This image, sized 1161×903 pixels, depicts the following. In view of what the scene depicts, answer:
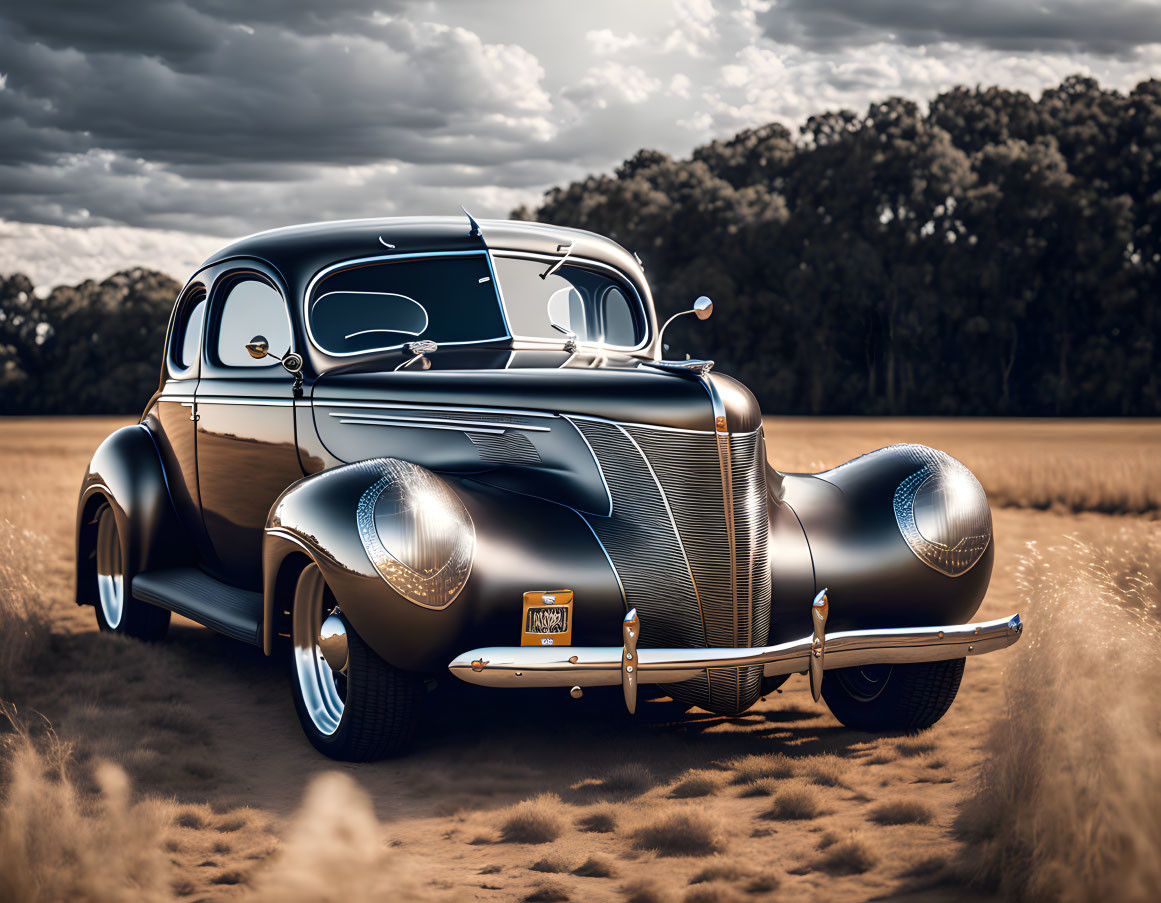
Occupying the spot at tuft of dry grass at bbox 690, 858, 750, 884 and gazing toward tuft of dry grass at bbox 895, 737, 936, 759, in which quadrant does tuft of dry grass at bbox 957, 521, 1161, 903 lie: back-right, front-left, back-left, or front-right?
front-right

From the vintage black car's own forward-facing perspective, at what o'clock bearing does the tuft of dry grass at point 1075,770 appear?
The tuft of dry grass is roughly at 12 o'clock from the vintage black car.

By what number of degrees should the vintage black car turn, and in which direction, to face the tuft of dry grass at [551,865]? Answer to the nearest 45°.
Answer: approximately 45° to its right

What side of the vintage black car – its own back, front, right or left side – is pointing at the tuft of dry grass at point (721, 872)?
front

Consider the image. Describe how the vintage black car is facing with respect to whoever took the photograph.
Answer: facing the viewer and to the right of the viewer

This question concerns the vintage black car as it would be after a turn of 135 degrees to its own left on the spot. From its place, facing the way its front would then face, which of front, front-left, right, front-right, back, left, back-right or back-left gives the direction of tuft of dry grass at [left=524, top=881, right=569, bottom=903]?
back

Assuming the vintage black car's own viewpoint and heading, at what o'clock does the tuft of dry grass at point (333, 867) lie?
The tuft of dry grass is roughly at 2 o'clock from the vintage black car.

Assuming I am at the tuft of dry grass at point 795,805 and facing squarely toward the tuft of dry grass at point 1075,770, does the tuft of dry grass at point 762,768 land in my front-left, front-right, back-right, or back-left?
back-left

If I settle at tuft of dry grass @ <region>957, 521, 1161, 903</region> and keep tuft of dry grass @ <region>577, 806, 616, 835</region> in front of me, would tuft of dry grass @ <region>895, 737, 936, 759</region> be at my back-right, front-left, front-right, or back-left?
front-right

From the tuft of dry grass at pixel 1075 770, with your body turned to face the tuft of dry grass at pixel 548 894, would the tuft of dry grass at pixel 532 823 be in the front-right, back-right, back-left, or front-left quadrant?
front-right

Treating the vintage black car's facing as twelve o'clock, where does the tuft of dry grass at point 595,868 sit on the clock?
The tuft of dry grass is roughly at 1 o'clock from the vintage black car.

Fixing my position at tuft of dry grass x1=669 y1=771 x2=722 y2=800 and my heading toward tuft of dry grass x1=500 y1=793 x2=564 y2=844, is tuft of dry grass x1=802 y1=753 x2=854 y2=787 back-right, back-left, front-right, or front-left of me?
back-left
